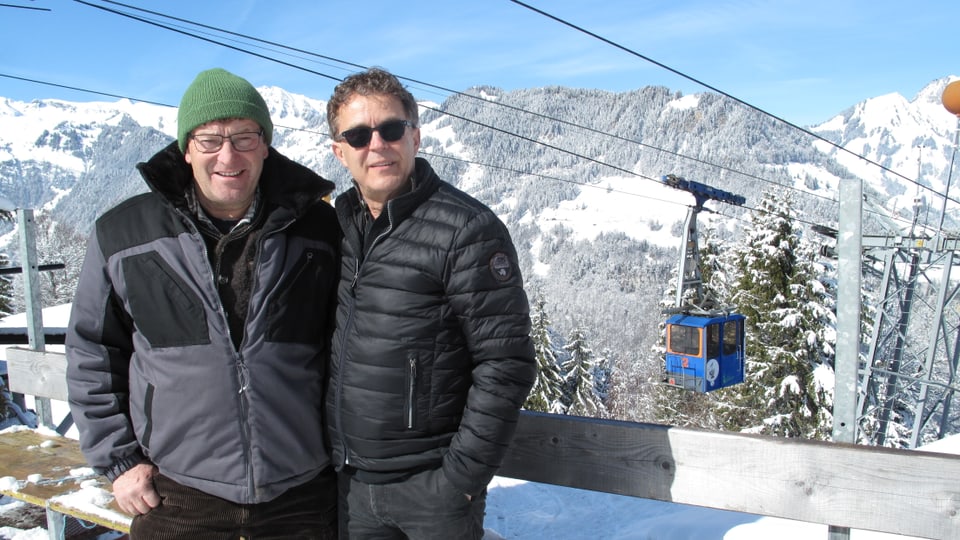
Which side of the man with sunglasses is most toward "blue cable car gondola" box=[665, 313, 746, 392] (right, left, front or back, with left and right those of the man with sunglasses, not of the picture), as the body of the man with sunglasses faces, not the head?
back

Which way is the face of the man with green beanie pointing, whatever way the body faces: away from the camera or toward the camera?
toward the camera

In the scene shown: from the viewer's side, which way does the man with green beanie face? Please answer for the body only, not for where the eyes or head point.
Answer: toward the camera

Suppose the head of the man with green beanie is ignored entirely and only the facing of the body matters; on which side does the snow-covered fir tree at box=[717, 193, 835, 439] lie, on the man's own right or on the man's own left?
on the man's own left

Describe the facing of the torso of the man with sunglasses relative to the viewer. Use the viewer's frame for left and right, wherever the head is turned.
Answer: facing the viewer and to the left of the viewer

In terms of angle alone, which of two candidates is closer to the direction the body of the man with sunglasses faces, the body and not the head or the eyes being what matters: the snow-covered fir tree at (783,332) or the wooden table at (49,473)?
the wooden table

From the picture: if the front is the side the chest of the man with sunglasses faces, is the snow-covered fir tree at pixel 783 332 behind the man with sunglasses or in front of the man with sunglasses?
behind

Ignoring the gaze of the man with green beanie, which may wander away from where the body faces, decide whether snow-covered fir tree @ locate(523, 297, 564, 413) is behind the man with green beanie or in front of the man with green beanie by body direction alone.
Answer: behind

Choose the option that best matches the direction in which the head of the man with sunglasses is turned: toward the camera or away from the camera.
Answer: toward the camera

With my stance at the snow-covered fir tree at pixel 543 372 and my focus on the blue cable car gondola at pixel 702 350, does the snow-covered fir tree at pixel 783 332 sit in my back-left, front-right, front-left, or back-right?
front-left

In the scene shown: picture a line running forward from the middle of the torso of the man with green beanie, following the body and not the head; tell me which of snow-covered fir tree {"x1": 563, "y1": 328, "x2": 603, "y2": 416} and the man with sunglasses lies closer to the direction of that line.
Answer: the man with sunglasses

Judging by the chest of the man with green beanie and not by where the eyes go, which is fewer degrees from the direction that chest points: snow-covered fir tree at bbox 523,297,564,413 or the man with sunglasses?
the man with sunglasses

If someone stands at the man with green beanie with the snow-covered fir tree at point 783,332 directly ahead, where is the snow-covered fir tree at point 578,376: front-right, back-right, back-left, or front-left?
front-left

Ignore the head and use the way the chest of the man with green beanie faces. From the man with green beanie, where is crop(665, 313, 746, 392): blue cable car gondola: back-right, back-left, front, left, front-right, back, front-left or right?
back-left

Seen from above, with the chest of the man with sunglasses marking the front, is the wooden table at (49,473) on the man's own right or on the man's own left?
on the man's own right

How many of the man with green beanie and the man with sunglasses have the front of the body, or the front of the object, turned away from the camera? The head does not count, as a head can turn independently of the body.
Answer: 0
